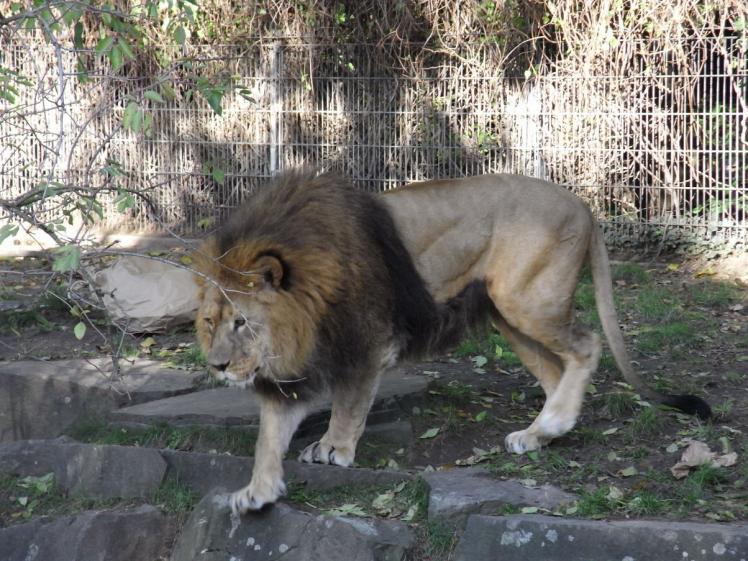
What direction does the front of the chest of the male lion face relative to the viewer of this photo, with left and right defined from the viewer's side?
facing the viewer and to the left of the viewer

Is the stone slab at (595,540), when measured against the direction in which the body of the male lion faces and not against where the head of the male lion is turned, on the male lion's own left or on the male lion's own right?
on the male lion's own left

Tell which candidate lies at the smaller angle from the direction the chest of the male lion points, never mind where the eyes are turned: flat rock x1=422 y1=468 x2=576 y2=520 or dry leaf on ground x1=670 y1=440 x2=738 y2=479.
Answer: the flat rock

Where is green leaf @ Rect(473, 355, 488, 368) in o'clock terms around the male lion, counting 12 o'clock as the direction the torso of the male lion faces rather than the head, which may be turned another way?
The green leaf is roughly at 5 o'clock from the male lion.
